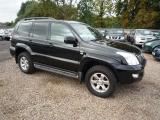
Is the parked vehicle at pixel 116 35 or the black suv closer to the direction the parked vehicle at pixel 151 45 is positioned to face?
the black suv

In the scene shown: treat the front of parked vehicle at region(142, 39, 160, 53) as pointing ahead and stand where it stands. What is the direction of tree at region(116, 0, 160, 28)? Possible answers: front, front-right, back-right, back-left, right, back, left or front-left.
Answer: back-right

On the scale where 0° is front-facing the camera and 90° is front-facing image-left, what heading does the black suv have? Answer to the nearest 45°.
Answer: approximately 315°

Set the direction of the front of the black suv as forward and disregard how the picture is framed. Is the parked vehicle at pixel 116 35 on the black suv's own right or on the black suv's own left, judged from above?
on the black suv's own left

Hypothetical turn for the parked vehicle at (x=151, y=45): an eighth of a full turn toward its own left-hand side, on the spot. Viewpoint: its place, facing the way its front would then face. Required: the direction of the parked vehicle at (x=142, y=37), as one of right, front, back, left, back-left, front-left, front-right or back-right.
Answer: back

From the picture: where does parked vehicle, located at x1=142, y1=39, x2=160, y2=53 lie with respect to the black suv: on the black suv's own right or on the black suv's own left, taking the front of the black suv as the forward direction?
on the black suv's own left

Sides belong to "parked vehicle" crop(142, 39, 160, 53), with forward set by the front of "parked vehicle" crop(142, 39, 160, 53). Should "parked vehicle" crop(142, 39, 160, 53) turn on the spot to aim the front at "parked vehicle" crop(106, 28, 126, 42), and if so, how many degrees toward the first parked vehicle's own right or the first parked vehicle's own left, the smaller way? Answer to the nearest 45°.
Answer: approximately 90° to the first parked vehicle's own right

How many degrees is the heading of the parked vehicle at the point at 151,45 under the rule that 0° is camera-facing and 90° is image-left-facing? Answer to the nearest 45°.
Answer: approximately 45°

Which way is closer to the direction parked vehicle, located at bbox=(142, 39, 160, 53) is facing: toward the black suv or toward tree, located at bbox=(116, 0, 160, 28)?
the black suv
